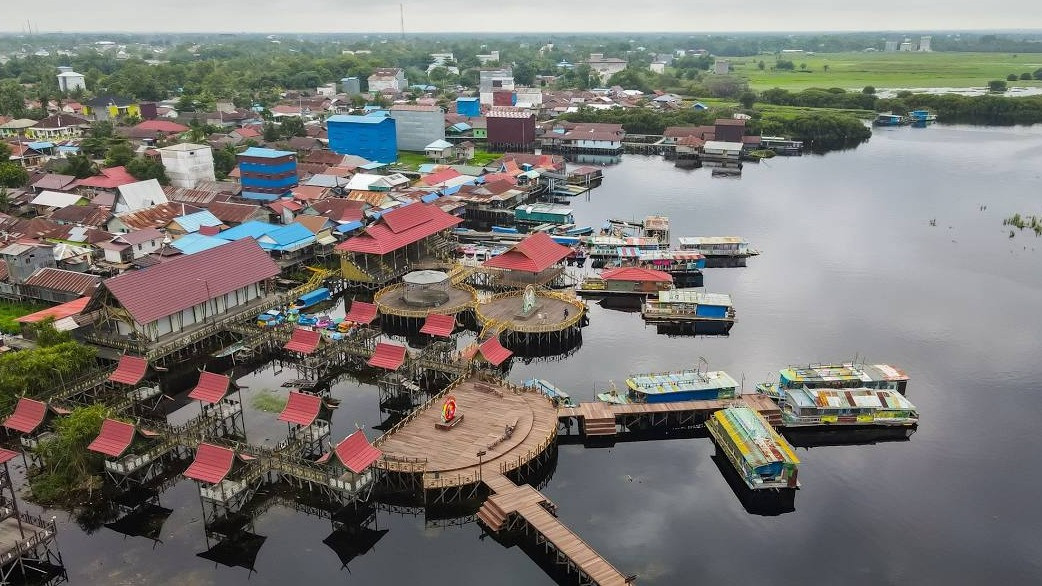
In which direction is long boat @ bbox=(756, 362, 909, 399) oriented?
to the viewer's left

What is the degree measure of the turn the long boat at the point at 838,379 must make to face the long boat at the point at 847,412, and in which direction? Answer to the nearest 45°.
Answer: approximately 90° to its left

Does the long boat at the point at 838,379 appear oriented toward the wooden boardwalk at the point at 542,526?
no

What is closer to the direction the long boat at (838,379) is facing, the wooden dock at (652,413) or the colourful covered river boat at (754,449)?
the wooden dock

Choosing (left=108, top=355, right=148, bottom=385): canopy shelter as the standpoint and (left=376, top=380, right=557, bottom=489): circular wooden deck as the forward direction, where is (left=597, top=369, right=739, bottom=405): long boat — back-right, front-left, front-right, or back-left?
front-left

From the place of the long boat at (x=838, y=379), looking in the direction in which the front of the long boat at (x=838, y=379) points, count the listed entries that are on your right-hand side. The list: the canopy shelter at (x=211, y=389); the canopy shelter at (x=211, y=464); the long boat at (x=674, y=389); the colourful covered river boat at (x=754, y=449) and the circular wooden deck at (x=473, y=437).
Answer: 0

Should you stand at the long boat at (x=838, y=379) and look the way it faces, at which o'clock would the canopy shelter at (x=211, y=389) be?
The canopy shelter is roughly at 11 o'clock from the long boat.

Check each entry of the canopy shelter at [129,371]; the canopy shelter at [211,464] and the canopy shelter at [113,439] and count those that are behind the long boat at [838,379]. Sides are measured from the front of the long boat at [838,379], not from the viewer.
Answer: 0

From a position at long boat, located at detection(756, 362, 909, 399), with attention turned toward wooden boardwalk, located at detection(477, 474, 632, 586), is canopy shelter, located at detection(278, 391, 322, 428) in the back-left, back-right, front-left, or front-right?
front-right

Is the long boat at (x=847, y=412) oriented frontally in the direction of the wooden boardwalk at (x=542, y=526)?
no
